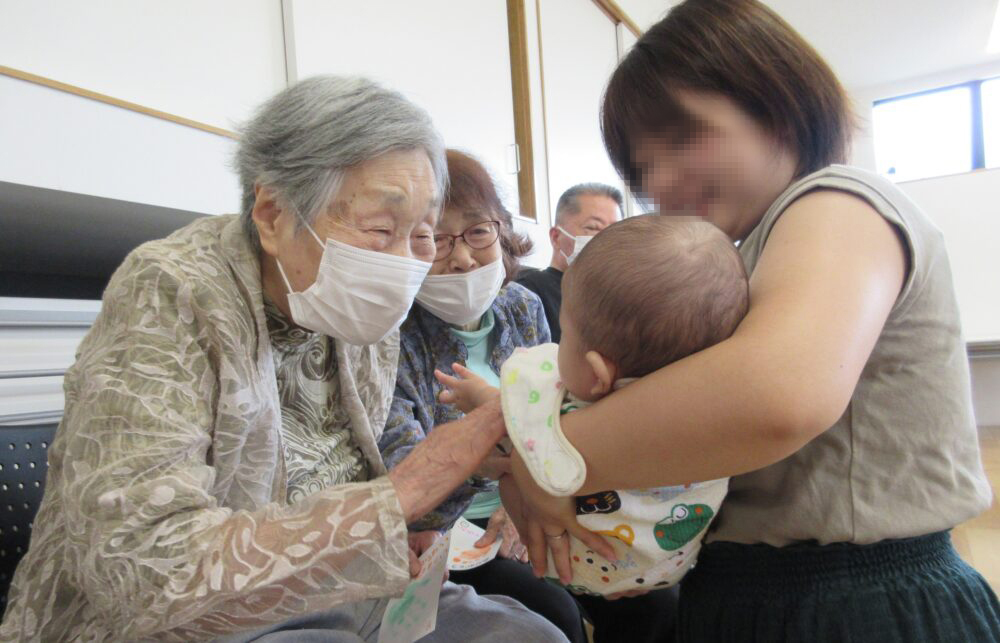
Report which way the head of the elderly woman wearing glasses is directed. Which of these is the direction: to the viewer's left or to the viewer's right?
to the viewer's right

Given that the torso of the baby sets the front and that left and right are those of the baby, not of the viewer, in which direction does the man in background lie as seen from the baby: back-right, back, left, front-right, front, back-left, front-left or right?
front-right

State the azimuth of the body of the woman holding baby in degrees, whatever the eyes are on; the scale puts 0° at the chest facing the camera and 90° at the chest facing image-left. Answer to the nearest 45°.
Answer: approximately 90°

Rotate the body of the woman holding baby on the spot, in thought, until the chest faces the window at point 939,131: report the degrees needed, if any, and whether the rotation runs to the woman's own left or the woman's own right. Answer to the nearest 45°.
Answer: approximately 90° to the woman's own right

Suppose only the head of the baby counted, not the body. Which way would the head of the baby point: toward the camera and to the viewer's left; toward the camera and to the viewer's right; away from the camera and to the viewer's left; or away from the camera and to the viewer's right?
away from the camera and to the viewer's left

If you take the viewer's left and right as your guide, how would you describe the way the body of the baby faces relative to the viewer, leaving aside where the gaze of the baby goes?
facing away from the viewer and to the left of the viewer
